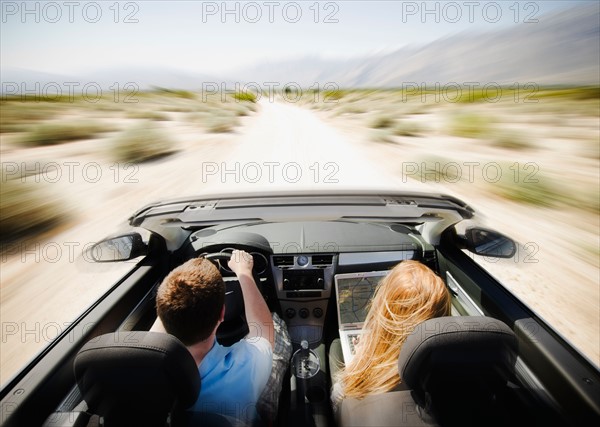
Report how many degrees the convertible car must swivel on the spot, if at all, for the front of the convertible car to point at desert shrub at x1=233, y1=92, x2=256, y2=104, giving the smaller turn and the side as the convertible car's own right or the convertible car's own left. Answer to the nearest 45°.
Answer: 0° — it already faces it

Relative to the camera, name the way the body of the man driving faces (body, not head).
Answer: away from the camera

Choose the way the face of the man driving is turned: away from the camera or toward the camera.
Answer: away from the camera

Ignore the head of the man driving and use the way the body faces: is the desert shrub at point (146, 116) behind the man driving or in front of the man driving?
in front

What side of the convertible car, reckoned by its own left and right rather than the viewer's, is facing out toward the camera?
back

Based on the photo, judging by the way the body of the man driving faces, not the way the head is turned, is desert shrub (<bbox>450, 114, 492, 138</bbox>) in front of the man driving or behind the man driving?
in front
